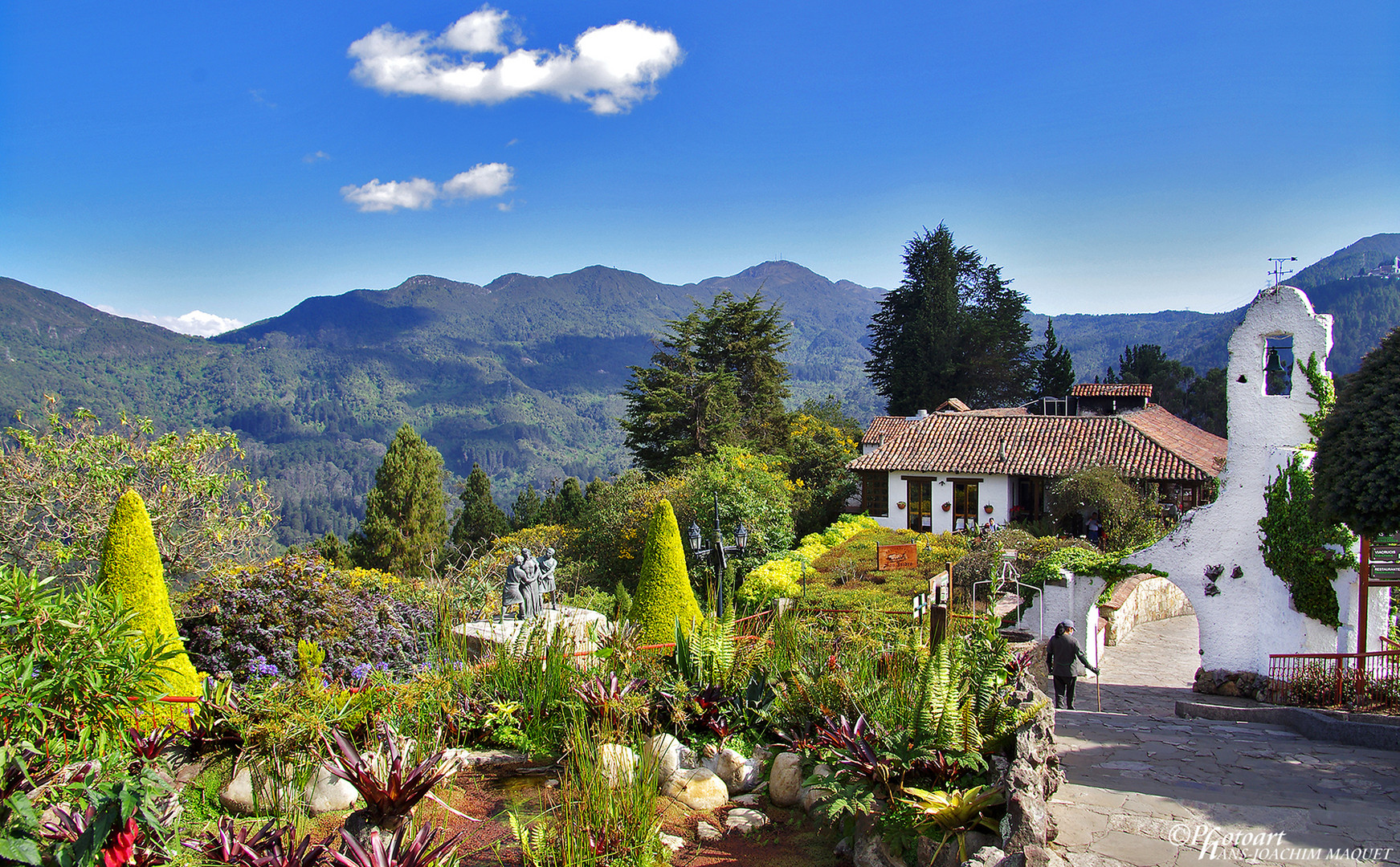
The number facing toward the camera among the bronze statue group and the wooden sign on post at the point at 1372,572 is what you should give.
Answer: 2

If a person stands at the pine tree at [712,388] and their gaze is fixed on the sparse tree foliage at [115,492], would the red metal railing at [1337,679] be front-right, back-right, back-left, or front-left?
front-left

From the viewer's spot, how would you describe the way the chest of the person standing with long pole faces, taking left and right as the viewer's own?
facing away from the viewer and to the right of the viewer

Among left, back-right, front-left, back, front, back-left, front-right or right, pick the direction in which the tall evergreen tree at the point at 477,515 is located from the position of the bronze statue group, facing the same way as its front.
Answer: back

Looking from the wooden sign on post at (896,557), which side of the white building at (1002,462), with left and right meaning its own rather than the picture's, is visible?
front

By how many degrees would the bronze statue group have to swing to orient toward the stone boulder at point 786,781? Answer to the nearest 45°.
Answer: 0° — it already faces it

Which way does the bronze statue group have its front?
toward the camera

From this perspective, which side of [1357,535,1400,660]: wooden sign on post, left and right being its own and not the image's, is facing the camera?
front

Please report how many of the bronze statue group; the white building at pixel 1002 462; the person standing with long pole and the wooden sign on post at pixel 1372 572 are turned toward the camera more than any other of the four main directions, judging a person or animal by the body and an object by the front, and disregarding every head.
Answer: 3

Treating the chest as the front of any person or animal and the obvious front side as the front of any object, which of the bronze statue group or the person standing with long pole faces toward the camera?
the bronze statue group

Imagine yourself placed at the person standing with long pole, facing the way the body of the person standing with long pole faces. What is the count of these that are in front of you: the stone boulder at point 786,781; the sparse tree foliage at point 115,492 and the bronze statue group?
0

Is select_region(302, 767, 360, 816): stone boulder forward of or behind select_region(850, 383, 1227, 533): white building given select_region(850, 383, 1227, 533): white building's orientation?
forward
